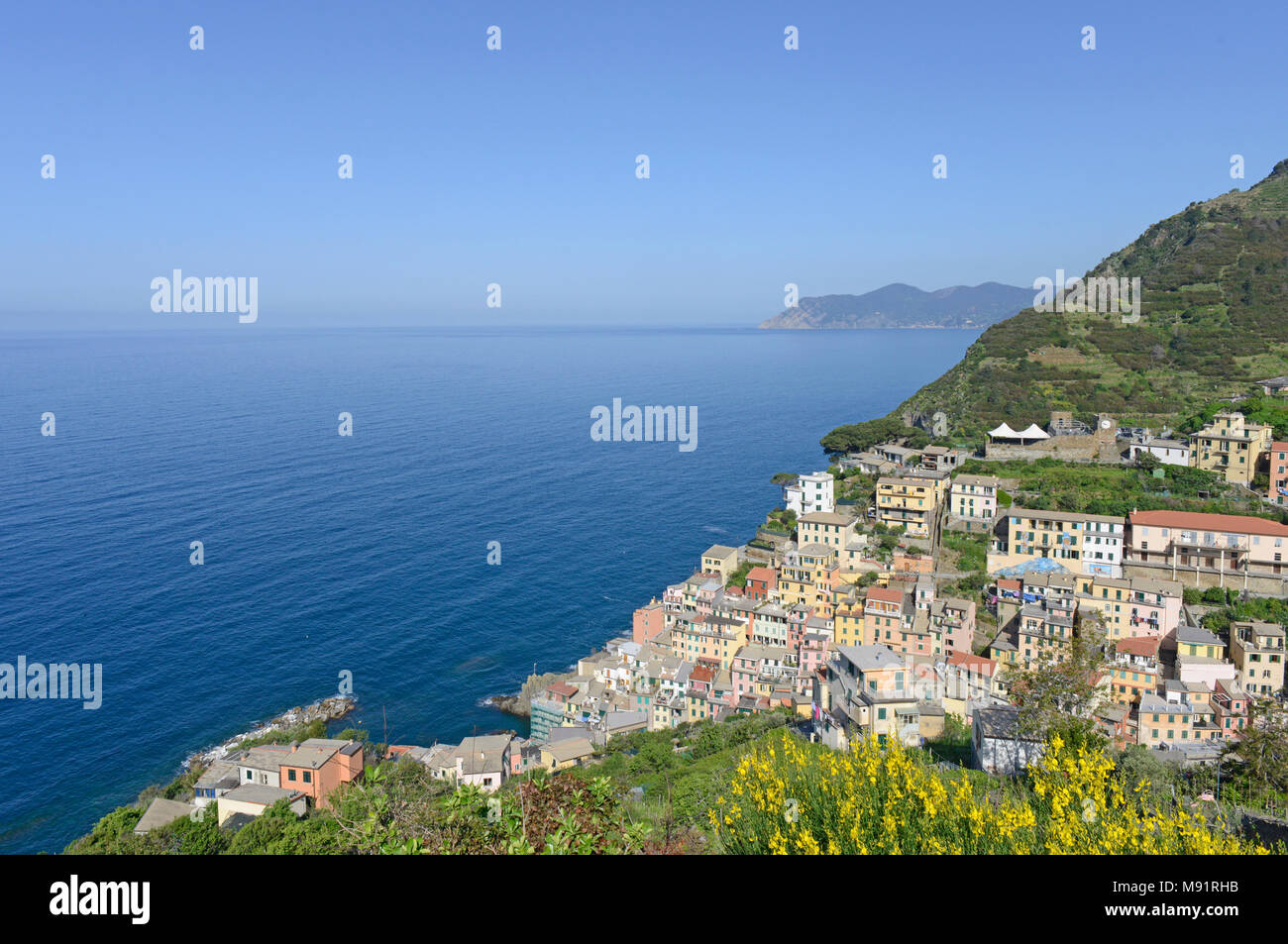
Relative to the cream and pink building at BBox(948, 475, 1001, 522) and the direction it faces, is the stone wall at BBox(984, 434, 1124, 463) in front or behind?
behind

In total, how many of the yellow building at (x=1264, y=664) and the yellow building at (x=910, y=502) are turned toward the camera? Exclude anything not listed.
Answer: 2

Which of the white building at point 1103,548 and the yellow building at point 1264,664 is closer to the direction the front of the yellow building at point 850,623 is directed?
the yellow building
